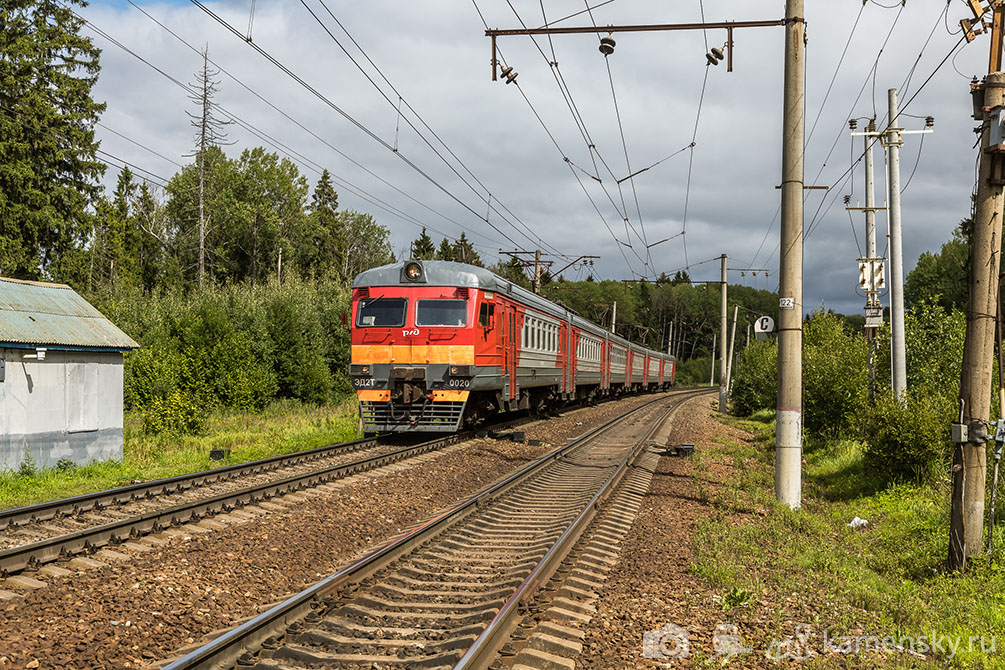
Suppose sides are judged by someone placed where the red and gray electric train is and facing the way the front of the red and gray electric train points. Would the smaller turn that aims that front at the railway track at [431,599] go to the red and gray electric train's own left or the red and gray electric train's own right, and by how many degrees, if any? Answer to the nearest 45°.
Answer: approximately 45° to the red and gray electric train's own left

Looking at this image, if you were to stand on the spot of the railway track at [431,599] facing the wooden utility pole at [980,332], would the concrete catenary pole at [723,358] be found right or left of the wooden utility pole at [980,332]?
left

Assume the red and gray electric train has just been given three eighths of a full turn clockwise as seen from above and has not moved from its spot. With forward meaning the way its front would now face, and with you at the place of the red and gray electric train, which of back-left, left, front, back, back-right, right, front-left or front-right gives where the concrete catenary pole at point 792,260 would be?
back-right

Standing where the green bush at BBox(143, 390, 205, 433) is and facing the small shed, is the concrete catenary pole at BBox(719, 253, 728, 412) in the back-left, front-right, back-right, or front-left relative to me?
back-left

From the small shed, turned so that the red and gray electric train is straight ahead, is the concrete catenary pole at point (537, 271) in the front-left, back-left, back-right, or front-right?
front-left

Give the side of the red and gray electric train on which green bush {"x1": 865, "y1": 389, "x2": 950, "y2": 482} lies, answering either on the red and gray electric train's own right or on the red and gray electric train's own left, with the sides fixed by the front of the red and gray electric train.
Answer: on the red and gray electric train's own left

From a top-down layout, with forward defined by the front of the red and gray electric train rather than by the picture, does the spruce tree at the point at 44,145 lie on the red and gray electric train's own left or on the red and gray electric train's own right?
on the red and gray electric train's own right

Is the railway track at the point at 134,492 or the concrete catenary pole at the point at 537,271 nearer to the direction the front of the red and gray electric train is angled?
the railway track

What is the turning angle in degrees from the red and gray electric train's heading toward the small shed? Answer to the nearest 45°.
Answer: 0° — it already faces it

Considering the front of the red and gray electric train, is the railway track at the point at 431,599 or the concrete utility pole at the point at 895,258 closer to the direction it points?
the railway track

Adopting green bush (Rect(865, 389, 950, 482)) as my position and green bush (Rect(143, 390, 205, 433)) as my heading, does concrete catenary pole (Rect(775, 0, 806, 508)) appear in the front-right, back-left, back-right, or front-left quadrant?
front-left

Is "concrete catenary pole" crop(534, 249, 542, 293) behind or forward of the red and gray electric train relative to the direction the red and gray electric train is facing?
behind

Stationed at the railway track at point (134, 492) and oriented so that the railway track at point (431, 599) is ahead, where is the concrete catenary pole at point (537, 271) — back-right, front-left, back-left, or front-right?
back-left

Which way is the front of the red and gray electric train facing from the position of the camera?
facing the viewer and to the left of the viewer
